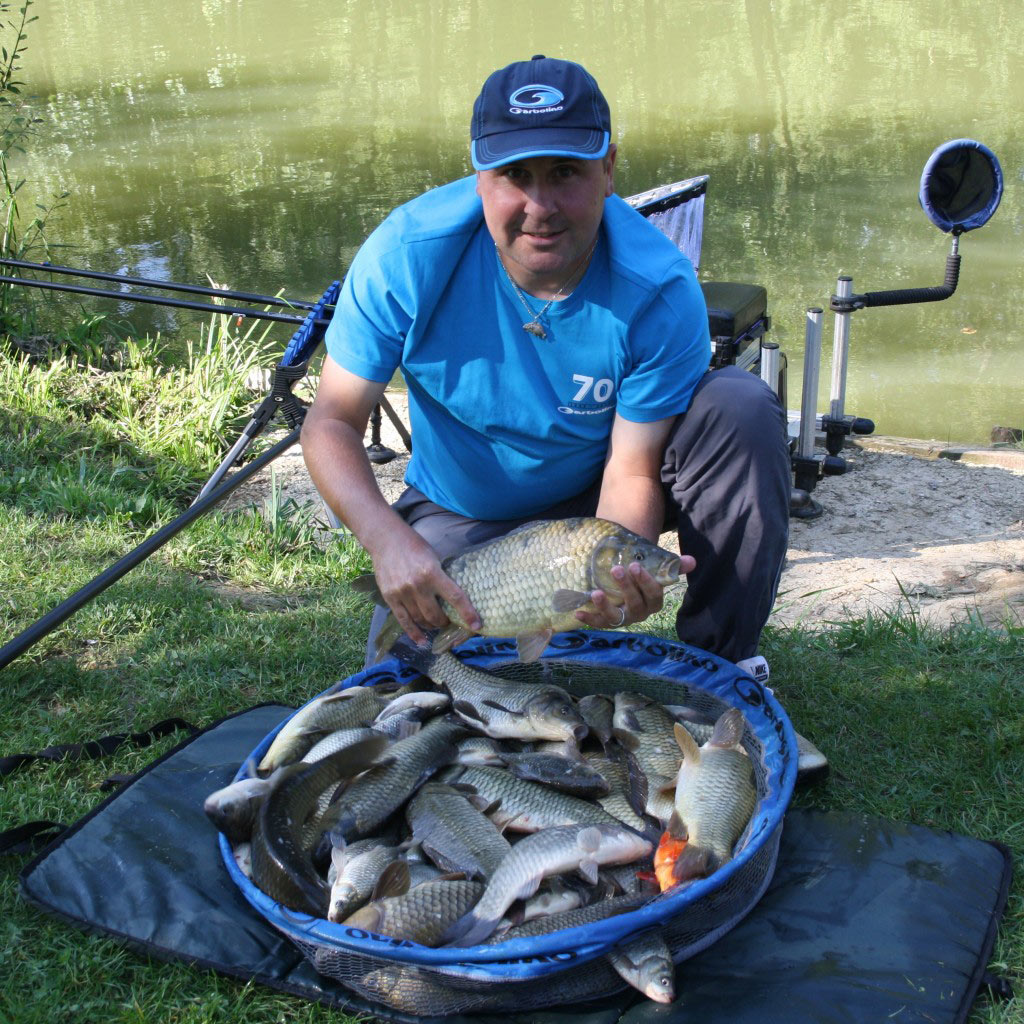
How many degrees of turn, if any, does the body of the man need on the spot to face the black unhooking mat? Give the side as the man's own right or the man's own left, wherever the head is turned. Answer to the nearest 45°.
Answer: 0° — they already face it

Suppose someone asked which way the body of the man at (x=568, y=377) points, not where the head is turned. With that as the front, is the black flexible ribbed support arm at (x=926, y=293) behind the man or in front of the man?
behind

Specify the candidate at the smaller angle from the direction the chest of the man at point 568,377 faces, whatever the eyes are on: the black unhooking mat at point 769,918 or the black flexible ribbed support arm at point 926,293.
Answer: the black unhooking mat

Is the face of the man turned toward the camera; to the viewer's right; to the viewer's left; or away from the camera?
toward the camera

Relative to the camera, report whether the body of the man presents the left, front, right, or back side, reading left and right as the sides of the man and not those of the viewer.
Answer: front
